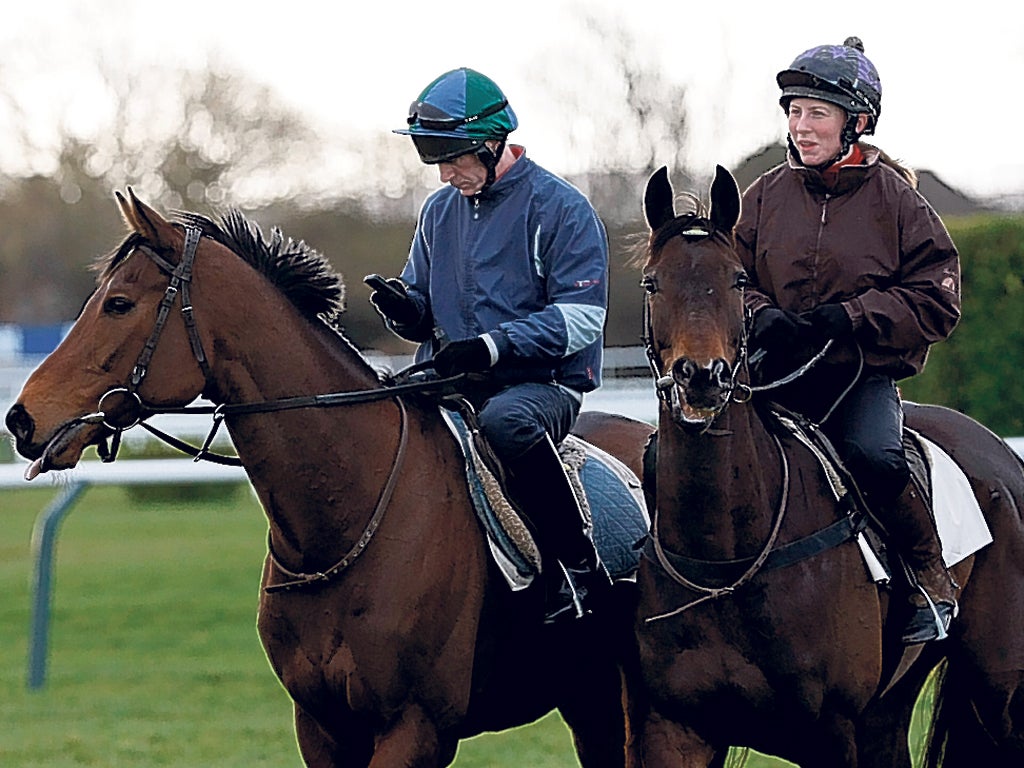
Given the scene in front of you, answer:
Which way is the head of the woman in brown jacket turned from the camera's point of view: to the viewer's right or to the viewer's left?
to the viewer's left

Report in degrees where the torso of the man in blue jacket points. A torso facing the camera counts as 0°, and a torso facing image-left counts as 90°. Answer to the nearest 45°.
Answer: approximately 45°

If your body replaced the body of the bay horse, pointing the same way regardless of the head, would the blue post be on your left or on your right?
on your right

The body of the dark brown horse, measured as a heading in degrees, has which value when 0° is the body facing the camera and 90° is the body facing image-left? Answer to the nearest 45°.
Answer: approximately 45°

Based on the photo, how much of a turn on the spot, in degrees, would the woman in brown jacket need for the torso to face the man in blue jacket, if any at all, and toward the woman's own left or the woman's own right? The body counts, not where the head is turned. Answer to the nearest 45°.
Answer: approximately 45° to the woman's own right
